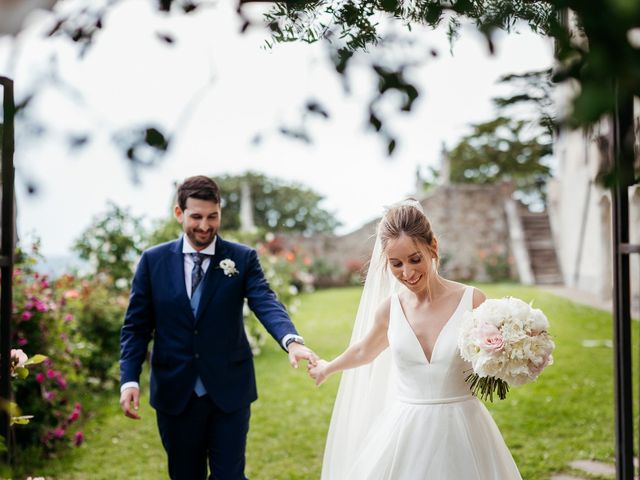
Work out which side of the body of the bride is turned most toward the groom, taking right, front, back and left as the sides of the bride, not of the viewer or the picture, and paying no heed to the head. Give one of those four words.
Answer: right

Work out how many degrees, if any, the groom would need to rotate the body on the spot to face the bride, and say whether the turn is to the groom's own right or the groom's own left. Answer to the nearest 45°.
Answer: approximately 45° to the groom's own left

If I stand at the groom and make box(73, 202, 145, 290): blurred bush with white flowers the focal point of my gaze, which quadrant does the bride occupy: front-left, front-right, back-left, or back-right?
back-right

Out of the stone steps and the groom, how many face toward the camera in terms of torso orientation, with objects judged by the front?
2

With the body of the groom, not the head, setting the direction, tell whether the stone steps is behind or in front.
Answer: behind

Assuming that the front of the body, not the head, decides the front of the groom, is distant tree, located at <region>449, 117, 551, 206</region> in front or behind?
behind

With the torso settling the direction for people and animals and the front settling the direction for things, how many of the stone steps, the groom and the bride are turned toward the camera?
3

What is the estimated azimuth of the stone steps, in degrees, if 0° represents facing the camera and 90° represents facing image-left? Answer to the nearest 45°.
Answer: approximately 0°

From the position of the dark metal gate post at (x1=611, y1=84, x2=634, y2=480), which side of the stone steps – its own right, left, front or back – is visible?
front
